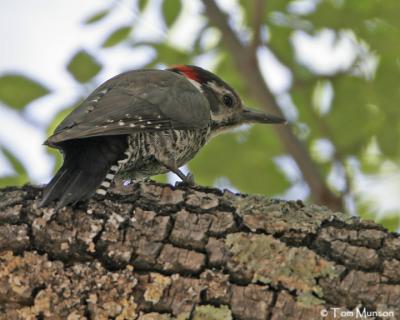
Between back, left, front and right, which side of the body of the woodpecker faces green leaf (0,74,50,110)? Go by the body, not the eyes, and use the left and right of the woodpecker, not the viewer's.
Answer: back

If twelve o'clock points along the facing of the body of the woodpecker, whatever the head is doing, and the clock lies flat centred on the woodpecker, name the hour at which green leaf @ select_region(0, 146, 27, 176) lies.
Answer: The green leaf is roughly at 7 o'clock from the woodpecker.

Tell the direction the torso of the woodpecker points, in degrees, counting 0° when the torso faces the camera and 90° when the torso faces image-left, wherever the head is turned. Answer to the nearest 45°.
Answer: approximately 270°

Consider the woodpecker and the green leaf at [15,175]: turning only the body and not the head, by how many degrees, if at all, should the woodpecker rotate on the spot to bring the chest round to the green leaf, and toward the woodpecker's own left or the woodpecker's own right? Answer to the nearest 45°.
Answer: approximately 135° to the woodpecker's own left
